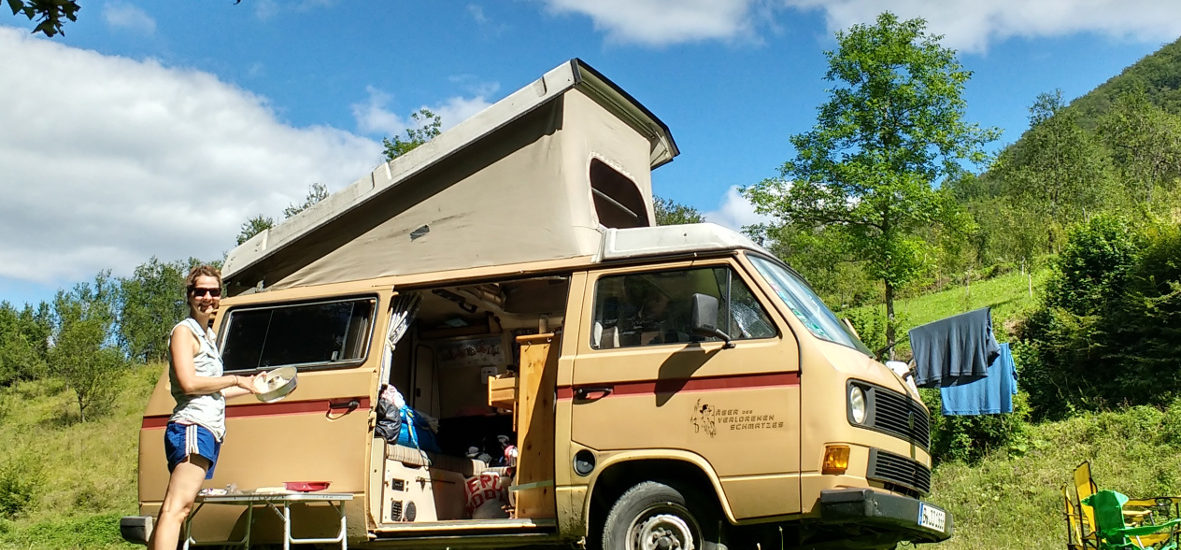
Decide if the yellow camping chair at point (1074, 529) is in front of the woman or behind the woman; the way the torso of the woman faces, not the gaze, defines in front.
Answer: in front

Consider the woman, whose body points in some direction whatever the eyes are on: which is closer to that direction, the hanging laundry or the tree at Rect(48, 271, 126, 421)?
the hanging laundry

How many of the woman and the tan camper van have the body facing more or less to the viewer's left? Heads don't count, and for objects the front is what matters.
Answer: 0

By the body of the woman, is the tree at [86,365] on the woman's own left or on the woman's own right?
on the woman's own left

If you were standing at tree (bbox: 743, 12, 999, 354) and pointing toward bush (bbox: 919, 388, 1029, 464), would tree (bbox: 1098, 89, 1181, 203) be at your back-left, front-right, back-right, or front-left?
back-left

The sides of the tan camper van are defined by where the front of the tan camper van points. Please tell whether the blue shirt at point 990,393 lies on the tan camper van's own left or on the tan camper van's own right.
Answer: on the tan camper van's own left

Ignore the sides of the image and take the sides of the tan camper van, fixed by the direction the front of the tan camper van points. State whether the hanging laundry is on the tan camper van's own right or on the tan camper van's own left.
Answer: on the tan camper van's own left

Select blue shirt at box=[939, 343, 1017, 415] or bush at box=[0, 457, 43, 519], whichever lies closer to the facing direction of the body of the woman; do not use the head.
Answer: the blue shirt

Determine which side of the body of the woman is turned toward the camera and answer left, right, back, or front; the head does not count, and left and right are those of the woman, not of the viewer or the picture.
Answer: right

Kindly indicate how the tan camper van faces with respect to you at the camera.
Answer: facing the viewer and to the right of the viewer
